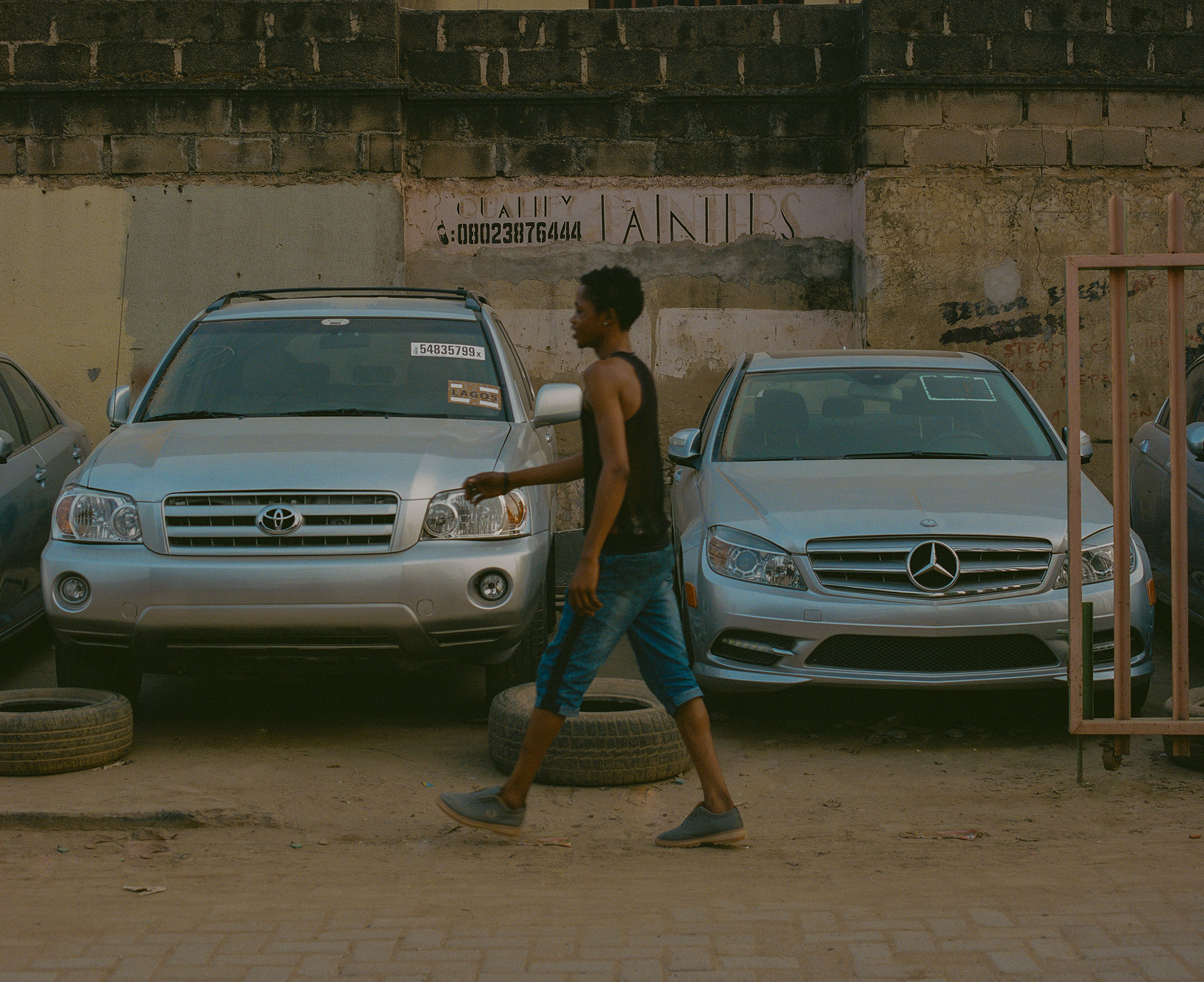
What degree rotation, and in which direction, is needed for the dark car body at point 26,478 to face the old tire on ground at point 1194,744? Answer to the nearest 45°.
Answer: approximately 90° to its left

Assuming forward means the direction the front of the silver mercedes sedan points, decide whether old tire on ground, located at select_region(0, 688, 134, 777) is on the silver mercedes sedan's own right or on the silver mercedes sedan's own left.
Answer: on the silver mercedes sedan's own right

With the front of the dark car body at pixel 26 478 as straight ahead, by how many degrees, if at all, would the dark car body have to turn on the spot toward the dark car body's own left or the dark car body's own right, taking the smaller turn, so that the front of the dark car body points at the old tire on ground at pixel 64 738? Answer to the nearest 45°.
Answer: approximately 45° to the dark car body's own left

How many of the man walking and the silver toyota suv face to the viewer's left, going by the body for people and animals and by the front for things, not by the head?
1

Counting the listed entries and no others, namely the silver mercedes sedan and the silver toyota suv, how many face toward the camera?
2

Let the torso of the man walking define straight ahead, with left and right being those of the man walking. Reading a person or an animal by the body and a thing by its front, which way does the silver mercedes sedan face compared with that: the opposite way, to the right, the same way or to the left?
to the left

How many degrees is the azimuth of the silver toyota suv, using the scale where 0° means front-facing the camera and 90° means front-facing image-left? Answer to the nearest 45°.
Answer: approximately 0°

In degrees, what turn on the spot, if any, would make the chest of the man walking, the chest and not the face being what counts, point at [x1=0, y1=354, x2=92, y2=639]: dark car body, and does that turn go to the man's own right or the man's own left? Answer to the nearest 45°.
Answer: approximately 45° to the man's own right

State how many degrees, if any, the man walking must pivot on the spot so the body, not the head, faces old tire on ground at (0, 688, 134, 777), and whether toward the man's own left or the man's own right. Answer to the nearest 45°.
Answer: approximately 45° to the man's own right

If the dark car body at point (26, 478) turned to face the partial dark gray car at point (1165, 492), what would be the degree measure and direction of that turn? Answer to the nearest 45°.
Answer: approximately 135° to its left

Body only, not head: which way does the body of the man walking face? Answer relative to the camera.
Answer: to the viewer's left
